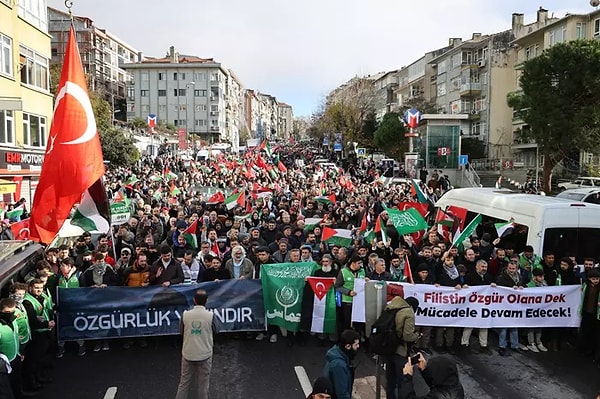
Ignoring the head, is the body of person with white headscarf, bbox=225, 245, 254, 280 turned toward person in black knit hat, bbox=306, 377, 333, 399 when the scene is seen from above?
yes

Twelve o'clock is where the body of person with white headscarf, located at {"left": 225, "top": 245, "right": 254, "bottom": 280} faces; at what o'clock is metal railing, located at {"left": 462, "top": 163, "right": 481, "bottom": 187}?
The metal railing is roughly at 7 o'clock from the person with white headscarf.

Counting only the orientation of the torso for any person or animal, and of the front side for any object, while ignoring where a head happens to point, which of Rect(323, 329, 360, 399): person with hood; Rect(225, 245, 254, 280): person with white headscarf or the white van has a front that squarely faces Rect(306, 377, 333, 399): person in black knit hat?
Rect(225, 245, 254, 280): person with white headscarf

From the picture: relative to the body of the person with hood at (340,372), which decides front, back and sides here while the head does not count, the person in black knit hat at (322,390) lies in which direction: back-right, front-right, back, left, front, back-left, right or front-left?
right

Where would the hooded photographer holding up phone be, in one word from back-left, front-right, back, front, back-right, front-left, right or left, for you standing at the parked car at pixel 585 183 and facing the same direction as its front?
left

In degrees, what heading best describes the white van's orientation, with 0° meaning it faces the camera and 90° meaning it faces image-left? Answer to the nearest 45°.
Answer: approximately 135°

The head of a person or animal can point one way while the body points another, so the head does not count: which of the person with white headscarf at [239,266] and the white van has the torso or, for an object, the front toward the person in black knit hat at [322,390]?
the person with white headscarf at [239,266]

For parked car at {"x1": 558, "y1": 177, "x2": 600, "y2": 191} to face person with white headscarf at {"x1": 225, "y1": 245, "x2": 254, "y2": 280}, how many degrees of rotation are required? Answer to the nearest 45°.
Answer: approximately 90° to its left

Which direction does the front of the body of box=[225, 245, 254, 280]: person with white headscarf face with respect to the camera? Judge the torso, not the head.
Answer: toward the camera

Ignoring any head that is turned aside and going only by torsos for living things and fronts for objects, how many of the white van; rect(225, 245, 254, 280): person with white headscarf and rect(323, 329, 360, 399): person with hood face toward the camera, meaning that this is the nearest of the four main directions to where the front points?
1
